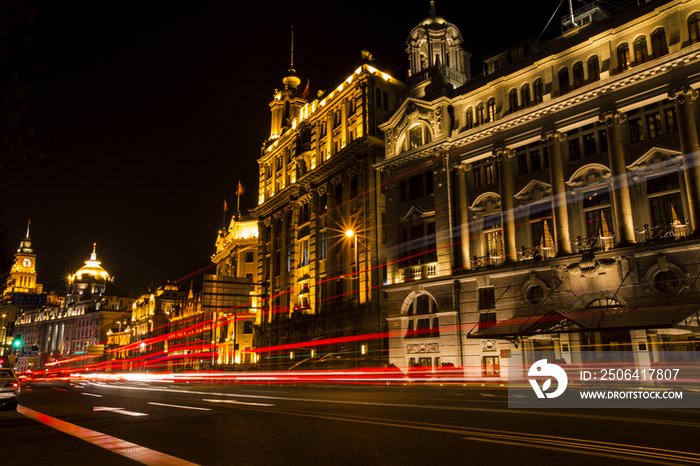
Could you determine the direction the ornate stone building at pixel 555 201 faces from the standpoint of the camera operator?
facing the viewer and to the left of the viewer

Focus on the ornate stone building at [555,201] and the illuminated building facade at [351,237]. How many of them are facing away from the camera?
0

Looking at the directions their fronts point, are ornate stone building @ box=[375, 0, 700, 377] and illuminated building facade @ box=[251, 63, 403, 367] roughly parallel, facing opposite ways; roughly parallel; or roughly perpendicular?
roughly parallel

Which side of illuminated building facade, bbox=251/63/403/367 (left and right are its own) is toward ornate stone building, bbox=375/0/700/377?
left

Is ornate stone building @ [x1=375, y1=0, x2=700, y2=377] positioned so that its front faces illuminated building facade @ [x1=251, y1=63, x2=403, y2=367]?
no
